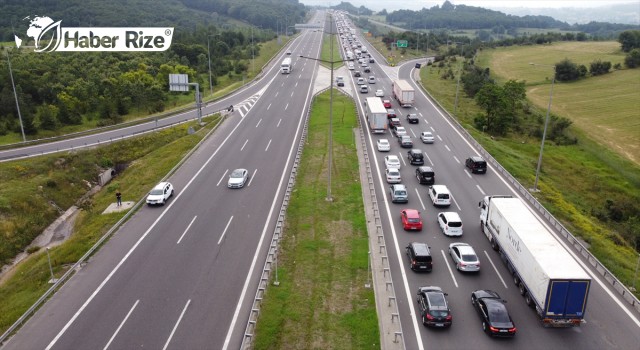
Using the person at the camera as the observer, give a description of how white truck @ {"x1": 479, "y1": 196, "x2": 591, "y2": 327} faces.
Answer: facing away from the viewer and to the left of the viewer

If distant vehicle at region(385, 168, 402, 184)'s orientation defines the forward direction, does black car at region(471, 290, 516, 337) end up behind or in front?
behind

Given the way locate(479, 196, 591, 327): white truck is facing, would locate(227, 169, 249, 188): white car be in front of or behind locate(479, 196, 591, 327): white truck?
in front

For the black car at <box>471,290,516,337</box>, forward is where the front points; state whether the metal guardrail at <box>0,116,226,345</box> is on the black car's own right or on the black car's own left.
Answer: on the black car's own left

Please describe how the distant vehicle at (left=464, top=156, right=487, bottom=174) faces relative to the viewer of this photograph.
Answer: facing away from the viewer and to the left of the viewer

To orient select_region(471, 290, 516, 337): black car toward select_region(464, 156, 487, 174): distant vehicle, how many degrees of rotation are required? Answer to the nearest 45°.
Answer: approximately 45° to its right

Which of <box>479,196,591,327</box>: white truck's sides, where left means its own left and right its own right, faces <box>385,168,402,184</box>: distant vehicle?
front

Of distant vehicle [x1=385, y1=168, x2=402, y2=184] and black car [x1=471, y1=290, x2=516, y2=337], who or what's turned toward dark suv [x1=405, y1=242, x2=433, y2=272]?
the black car

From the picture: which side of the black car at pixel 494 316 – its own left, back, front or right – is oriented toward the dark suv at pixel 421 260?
front

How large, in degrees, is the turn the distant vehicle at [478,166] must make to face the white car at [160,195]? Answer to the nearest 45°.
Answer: approximately 90° to its left

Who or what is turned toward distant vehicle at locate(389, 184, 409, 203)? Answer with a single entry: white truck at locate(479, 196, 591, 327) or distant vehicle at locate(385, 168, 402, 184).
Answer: the white truck

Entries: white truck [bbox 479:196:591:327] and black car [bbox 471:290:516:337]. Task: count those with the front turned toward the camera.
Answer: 0

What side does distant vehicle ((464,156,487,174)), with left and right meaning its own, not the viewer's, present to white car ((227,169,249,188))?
left

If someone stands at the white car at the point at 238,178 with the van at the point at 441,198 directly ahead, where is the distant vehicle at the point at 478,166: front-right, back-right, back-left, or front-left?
front-left

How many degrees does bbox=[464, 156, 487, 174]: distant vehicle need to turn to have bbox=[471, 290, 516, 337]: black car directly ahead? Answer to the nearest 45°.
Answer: approximately 135° to its left

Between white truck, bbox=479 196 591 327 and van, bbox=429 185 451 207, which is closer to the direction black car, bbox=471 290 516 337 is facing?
the van

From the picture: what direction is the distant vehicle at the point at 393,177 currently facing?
away from the camera

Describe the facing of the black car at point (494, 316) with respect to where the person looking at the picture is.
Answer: facing away from the viewer and to the left of the viewer

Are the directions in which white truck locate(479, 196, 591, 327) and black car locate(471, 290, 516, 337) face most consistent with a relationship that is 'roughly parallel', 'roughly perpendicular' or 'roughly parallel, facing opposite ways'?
roughly parallel

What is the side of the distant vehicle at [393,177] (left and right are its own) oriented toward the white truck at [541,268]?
back
